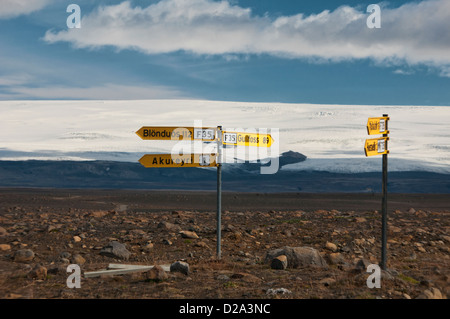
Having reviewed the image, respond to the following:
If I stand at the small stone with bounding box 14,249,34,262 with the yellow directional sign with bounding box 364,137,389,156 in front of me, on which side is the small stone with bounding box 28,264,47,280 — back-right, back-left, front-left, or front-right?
front-right

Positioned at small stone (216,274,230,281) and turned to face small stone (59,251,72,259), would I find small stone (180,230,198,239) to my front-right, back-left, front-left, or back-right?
front-right

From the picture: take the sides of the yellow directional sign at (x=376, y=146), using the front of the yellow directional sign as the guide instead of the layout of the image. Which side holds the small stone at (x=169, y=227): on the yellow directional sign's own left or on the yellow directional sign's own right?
on the yellow directional sign's own right

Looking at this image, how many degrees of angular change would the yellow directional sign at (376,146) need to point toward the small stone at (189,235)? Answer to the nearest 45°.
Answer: approximately 90° to its right

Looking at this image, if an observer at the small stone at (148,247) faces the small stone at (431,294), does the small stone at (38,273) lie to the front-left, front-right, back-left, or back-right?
front-right

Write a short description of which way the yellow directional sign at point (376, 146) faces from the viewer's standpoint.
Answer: facing the viewer and to the left of the viewer
